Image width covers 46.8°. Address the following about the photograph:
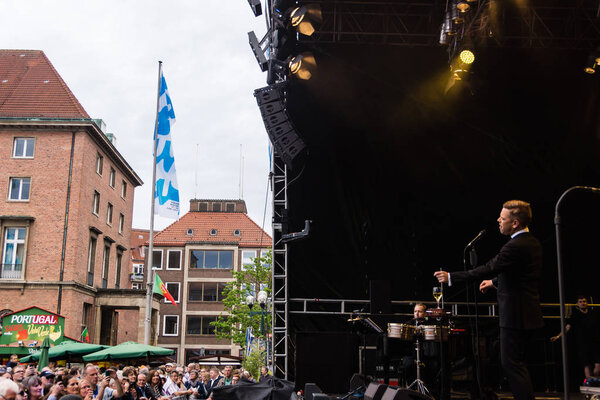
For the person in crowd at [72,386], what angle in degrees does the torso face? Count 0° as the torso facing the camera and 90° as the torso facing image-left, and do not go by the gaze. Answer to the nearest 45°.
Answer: approximately 315°

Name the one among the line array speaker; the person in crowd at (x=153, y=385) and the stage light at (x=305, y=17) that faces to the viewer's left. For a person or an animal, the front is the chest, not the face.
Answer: the line array speaker

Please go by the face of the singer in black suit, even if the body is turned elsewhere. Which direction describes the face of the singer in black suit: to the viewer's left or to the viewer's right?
to the viewer's left

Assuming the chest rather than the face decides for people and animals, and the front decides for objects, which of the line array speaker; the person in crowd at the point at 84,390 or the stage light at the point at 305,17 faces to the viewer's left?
the line array speaker

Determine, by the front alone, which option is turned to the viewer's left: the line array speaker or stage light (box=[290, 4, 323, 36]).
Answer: the line array speaker

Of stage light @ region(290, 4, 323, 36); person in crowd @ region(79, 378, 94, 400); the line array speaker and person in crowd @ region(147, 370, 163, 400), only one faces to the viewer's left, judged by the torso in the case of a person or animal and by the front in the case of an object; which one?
the line array speaker

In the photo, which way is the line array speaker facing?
to the viewer's left

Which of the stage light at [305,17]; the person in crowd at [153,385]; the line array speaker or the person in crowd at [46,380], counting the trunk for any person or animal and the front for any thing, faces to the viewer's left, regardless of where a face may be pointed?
the line array speaker

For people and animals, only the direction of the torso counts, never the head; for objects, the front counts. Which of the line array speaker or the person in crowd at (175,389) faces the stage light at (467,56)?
the person in crowd

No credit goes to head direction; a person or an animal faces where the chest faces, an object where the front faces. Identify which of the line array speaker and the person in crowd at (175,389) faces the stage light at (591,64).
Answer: the person in crowd
